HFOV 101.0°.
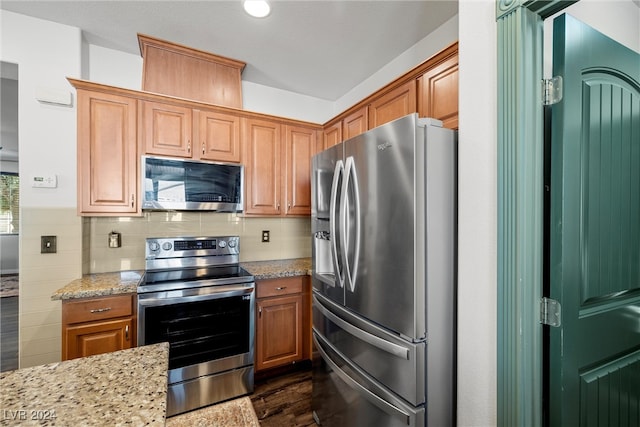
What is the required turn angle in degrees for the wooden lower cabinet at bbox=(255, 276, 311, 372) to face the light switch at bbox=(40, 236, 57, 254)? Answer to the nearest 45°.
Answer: approximately 135° to its right

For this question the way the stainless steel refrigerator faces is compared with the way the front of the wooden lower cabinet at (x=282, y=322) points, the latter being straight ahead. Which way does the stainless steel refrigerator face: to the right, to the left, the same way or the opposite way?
to the right

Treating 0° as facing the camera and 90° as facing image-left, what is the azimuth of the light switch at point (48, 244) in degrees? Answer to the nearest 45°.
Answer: approximately 0°

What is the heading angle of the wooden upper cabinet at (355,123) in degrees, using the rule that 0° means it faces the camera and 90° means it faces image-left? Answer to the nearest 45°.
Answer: approximately 45°

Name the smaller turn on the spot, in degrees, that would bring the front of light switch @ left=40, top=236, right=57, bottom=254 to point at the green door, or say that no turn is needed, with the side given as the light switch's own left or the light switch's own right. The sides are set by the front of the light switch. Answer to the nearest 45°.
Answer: approximately 45° to the light switch's own left

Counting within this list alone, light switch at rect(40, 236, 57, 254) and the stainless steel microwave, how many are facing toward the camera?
2

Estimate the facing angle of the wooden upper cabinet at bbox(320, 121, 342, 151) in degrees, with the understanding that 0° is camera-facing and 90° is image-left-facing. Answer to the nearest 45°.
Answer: approximately 45°

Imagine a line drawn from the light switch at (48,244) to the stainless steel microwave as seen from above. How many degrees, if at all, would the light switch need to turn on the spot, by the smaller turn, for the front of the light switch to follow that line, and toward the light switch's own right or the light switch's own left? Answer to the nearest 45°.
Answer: approximately 45° to the light switch's own left

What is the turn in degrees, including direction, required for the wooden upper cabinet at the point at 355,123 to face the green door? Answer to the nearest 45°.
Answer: approximately 90° to its left

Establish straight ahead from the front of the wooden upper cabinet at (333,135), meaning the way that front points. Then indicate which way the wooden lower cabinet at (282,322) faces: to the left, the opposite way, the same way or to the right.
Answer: to the left

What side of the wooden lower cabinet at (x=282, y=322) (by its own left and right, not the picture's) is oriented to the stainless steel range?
right
